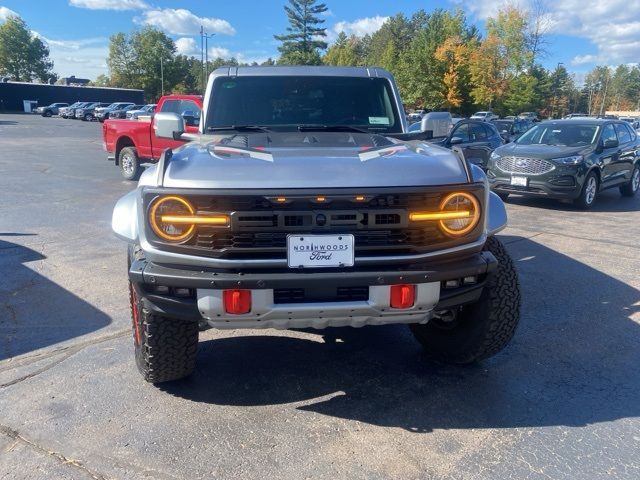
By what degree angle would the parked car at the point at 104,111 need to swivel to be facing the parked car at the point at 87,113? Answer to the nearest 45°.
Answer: approximately 90° to its right

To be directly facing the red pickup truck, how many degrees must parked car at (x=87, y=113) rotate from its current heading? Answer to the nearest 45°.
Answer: approximately 45° to its left

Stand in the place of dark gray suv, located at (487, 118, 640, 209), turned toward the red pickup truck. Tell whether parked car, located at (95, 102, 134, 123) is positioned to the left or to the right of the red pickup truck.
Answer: right

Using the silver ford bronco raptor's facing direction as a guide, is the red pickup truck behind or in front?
behind

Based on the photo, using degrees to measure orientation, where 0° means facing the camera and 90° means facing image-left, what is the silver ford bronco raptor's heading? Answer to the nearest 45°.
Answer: approximately 0°

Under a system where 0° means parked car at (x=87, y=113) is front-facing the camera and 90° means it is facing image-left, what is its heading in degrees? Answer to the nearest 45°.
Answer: approximately 45°

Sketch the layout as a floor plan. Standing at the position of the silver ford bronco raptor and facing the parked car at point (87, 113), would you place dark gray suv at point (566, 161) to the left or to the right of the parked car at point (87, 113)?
right
